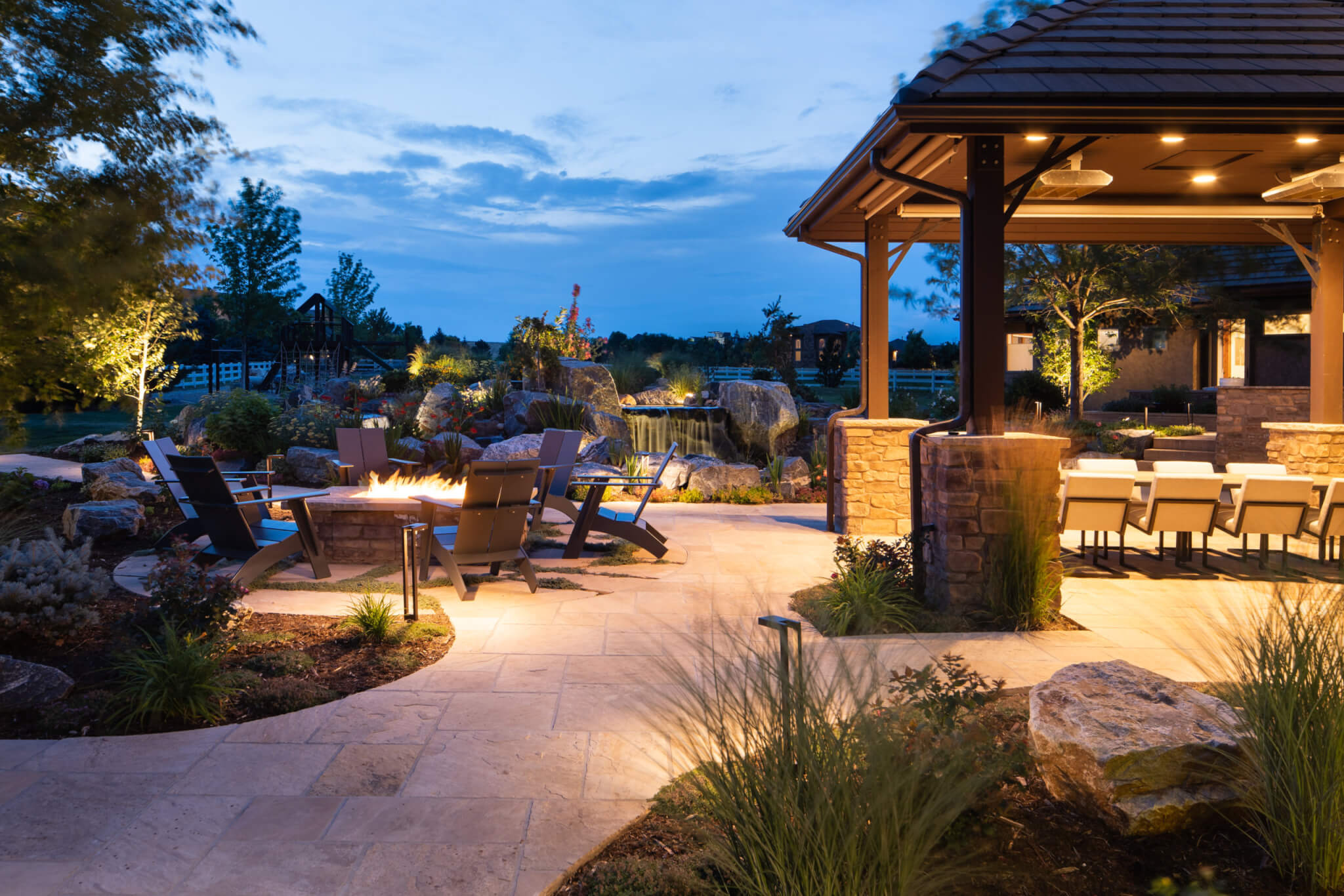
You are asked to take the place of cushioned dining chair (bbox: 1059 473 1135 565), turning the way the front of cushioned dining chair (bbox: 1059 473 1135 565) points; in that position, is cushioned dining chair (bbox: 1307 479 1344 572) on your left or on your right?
on your right

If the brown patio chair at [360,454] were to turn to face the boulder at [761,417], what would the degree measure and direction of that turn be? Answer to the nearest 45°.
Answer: approximately 90° to its left

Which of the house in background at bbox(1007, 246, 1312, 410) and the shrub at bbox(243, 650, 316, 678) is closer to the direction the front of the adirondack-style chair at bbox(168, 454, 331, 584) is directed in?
the house in background

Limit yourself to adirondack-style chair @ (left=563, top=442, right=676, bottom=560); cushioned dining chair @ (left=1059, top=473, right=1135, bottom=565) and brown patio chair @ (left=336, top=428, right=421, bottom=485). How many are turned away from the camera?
1

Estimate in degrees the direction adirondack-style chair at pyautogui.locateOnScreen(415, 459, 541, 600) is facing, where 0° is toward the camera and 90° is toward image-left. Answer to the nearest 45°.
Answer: approximately 135°

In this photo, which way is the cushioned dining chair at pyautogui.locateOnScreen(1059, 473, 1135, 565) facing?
away from the camera

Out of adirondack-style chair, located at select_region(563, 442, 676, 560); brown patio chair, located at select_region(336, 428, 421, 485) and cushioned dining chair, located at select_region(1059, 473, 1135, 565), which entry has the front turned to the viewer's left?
the adirondack-style chair

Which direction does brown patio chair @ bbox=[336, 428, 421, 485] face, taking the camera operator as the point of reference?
facing the viewer and to the right of the viewer

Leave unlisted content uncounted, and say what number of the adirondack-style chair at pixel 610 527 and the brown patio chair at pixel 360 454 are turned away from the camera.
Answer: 0

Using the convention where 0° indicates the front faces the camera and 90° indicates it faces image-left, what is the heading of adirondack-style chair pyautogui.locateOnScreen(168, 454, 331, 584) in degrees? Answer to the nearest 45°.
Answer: approximately 225°

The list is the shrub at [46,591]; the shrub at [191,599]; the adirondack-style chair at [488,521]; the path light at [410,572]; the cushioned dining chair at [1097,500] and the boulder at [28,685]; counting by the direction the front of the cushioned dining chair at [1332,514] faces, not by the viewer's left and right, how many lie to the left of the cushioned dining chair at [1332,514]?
6

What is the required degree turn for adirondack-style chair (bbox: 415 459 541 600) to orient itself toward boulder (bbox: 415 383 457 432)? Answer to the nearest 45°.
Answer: approximately 45° to its right

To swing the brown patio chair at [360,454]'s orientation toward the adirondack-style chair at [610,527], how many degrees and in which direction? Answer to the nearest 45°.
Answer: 0° — it already faces it

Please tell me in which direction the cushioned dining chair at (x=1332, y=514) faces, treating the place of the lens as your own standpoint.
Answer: facing away from the viewer and to the left of the viewer
